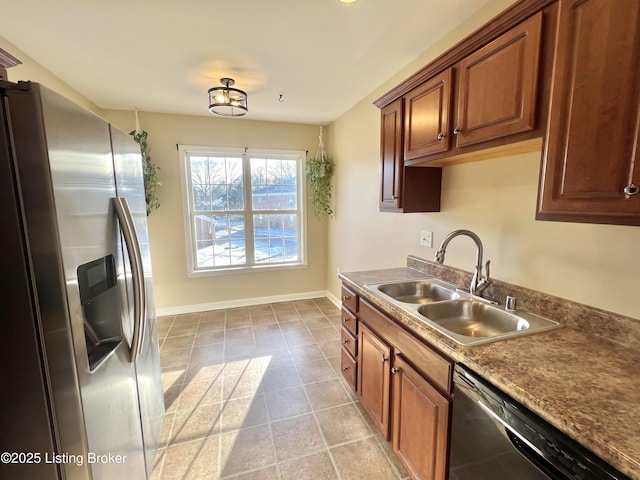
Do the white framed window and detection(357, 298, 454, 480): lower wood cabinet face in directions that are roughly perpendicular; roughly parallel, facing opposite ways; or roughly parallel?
roughly perpendicular

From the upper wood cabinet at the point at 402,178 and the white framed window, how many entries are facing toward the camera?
1

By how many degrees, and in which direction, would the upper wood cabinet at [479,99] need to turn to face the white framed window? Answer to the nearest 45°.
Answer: approximately 90° to its right

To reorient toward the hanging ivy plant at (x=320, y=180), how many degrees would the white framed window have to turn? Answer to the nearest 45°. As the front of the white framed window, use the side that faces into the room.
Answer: approximately 90° to its left

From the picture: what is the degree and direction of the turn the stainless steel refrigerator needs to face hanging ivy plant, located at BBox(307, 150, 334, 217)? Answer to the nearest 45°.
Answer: approximately 90° to its left

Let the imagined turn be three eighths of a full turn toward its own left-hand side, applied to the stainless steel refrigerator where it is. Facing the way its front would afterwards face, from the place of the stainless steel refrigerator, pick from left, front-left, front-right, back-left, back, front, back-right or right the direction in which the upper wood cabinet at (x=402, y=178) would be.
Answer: right

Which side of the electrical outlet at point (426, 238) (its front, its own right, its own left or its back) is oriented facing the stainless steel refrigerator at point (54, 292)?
front

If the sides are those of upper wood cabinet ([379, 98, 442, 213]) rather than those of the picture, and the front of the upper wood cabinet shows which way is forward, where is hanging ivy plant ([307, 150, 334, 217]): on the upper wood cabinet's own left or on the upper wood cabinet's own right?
on the upper wood cabinet's own right

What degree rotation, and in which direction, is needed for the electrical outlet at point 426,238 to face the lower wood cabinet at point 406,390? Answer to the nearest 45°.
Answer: approximately 45° to its left

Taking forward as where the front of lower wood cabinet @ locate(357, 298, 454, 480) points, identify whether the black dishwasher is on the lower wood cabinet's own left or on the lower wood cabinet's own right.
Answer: on the lower wood cabinet's own left

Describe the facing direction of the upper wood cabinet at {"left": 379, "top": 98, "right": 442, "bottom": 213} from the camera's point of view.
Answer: facing to the left of the viewer

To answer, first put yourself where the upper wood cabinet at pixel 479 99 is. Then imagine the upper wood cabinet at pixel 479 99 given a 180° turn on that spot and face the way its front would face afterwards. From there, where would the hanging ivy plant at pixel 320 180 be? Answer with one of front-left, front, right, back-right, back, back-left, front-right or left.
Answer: left

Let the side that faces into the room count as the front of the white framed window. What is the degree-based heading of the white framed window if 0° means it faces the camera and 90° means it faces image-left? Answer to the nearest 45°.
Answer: approximately 0°

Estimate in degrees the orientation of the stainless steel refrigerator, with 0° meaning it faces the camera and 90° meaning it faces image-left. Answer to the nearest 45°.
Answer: approximately 315°

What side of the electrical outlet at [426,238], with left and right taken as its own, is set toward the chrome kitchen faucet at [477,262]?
left
